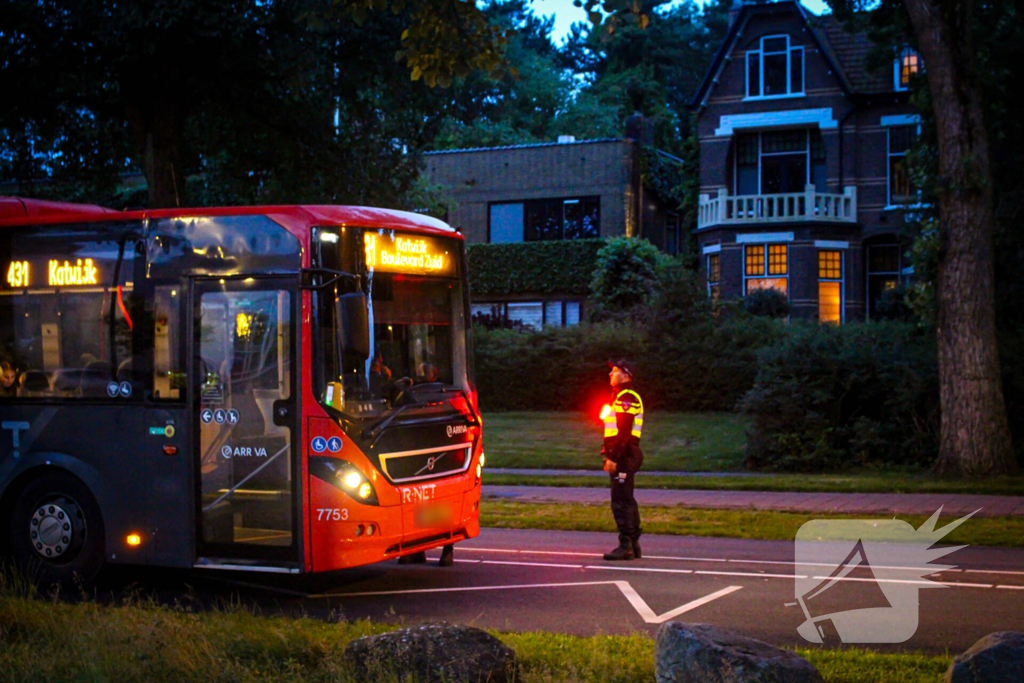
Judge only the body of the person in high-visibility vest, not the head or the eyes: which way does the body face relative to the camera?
to the viewer's left

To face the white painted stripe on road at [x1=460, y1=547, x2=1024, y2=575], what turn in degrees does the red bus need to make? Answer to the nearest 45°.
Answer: approximately 45° to its left

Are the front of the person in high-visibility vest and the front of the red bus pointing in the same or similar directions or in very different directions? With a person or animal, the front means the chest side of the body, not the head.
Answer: very different directions

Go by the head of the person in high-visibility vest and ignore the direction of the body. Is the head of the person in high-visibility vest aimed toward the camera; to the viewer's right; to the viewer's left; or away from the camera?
to the viewer's left

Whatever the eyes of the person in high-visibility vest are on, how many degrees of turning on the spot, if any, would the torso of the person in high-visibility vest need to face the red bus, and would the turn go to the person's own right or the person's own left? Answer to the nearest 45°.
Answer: approximately 45° to the person's own left

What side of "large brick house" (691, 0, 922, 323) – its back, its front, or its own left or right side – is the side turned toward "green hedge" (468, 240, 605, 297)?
right

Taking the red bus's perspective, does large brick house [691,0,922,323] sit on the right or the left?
on its left

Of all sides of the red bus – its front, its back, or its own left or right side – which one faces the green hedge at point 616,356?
left

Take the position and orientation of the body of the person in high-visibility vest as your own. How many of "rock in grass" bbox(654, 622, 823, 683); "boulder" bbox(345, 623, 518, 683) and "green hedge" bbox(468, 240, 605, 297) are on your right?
1

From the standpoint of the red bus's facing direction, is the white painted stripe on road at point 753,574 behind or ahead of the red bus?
ahead

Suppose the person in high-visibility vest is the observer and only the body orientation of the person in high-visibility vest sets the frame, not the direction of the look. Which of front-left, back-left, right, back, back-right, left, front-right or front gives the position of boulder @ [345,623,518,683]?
left

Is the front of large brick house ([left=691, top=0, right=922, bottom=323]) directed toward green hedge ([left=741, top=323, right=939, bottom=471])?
yes

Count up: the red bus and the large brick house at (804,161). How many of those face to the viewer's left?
0

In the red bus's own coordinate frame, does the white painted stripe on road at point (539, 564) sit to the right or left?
on its left

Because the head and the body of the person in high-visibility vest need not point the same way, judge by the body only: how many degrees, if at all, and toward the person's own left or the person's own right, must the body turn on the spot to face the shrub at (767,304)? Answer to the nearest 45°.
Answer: approximately 90° to the person's own right

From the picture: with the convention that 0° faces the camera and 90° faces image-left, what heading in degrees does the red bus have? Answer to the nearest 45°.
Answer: approximately 315°

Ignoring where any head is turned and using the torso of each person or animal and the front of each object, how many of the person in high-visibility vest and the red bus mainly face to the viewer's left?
1
